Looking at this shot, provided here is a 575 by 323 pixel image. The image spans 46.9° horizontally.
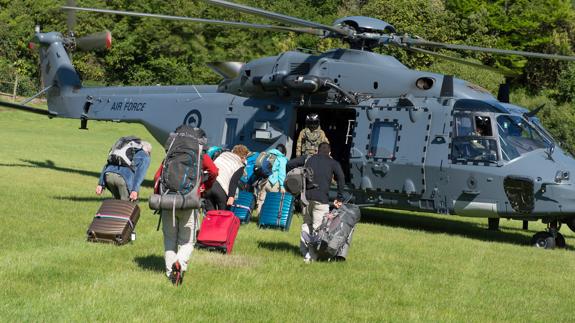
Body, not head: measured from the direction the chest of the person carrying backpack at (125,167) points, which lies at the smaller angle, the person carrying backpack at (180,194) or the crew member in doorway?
the crew member in doorway

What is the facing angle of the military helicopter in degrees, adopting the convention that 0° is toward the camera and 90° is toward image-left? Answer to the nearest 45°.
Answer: approximately 315°

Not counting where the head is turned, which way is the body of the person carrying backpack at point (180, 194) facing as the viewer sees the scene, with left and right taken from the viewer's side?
facing away from the viewer

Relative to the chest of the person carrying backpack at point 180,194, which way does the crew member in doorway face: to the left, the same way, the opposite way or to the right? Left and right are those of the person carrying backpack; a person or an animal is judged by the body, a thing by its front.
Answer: the opposite way

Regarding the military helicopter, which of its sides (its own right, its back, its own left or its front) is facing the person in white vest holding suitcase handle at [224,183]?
right

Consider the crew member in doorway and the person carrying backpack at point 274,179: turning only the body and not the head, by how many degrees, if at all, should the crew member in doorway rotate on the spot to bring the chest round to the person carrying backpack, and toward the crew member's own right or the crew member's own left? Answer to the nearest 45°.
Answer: approximately 45° to the crew member's own right

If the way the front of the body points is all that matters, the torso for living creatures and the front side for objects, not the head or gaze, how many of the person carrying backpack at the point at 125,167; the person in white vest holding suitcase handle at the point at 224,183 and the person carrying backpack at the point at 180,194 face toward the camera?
0

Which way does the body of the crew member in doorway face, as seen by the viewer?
toward the camera

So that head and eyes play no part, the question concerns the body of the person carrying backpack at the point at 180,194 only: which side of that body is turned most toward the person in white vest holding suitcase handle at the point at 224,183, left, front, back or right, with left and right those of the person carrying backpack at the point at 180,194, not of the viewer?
front

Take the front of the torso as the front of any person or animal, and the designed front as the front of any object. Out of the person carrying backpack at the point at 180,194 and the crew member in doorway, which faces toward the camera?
the crew member in doorway

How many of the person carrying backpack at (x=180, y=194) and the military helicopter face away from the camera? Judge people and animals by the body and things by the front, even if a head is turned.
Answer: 1

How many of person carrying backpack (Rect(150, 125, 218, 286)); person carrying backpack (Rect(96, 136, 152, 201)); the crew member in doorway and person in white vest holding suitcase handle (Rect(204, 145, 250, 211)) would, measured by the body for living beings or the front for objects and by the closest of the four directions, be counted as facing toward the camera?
1

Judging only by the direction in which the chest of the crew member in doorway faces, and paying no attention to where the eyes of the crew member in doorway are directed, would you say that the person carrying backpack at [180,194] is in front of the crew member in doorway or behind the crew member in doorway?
in front

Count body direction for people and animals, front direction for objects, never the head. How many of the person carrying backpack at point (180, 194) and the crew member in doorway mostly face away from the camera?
1

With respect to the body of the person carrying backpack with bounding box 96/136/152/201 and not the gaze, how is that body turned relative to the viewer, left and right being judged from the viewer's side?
facing away from the viewer and to the right of the viewer

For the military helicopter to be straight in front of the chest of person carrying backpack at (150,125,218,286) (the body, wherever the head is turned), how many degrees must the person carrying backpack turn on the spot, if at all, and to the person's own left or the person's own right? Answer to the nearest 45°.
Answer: approximately 45° to the person's own right

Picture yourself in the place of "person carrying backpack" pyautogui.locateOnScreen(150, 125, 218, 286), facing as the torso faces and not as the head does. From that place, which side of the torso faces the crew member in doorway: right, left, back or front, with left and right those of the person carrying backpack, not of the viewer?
front

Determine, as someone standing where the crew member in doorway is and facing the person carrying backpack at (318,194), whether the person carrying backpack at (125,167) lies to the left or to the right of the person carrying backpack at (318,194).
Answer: right
